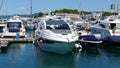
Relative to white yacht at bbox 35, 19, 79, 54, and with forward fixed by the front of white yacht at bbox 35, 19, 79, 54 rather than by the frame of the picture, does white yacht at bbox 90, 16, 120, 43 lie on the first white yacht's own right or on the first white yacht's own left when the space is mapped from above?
on the first white yacht's own left

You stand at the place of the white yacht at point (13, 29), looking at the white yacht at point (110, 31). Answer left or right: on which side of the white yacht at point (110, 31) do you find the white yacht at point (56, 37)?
right
